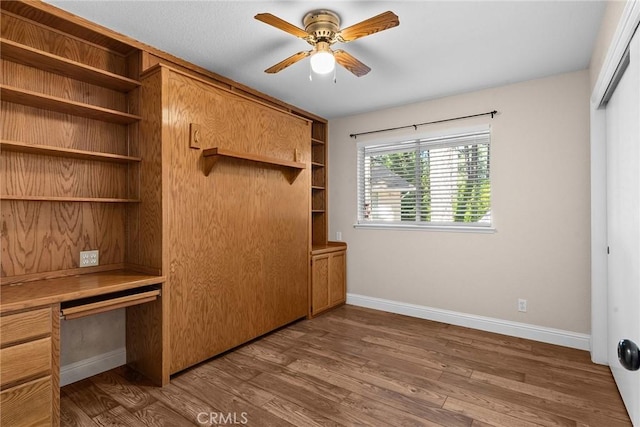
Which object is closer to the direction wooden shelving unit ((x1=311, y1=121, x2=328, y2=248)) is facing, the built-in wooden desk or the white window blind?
the white window blind

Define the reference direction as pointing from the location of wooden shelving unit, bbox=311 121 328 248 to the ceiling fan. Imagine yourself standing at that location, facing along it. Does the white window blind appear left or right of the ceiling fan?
left

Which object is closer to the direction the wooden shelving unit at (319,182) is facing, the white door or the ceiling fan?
the white door

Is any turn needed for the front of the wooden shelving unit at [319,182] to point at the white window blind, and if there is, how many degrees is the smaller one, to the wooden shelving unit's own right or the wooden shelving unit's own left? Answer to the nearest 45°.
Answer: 0° — it already faces it

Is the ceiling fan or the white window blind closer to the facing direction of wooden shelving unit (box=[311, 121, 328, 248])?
the white window blind

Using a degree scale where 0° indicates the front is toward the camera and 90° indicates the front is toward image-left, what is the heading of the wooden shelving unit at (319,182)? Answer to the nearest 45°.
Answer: approximately 315°

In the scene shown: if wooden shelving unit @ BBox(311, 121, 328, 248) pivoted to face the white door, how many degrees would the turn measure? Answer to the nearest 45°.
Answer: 0° — it already faces it

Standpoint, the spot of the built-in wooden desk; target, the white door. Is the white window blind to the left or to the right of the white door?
left
